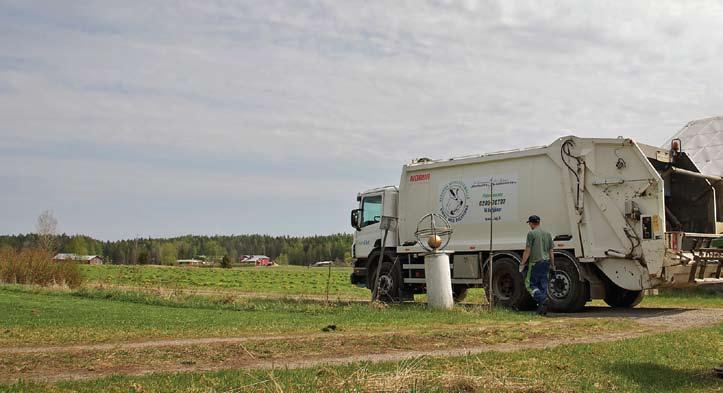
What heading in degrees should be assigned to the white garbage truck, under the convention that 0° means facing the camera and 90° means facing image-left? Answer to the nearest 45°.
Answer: approximately 135°
